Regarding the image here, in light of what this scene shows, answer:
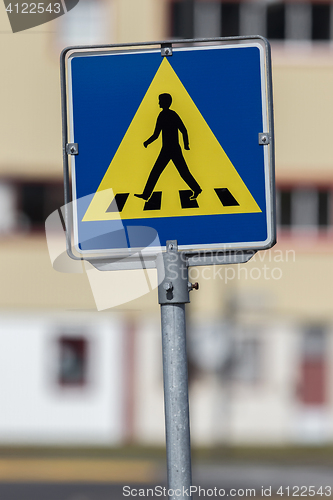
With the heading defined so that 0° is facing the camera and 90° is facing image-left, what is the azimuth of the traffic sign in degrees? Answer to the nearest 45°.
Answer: approximately 0°

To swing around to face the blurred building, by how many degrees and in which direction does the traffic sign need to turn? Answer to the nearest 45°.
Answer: approximately 180°
